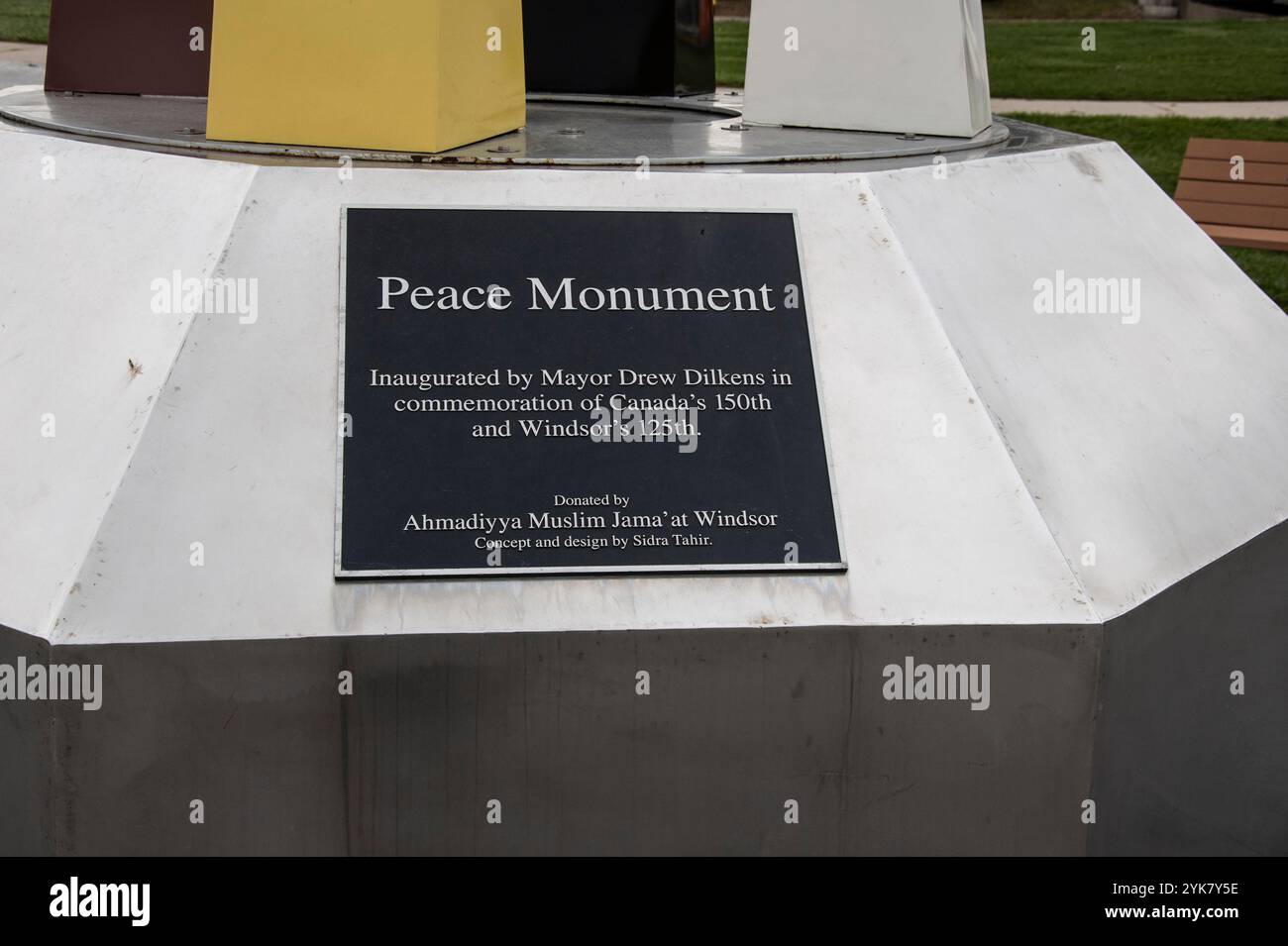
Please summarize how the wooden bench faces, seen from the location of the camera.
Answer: facing the viewer
